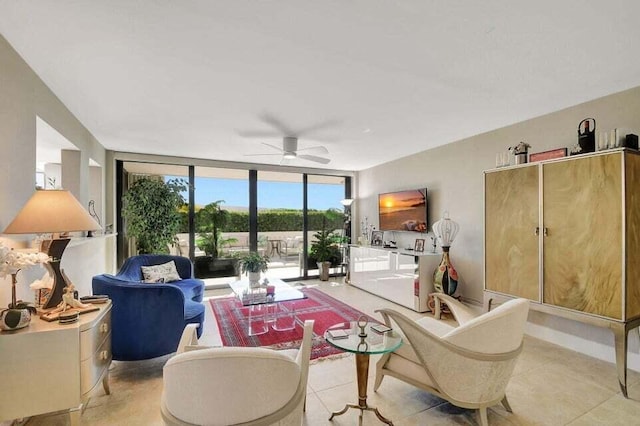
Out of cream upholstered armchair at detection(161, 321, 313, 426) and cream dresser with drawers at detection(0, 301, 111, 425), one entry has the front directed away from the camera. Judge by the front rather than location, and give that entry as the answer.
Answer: the cream upholstered armchair

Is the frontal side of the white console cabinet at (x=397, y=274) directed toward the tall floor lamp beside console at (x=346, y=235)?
no

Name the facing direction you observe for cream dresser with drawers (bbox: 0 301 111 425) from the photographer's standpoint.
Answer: facing to the right of the viewer

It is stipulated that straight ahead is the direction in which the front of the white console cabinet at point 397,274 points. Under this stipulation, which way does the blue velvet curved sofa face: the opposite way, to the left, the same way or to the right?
the opposite way

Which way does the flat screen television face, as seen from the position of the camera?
facing the viewer and to the left of the viewer

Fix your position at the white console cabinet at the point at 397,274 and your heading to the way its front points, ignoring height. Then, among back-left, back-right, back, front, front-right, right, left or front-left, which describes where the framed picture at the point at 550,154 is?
left

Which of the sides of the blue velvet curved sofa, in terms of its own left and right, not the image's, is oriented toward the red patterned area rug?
front

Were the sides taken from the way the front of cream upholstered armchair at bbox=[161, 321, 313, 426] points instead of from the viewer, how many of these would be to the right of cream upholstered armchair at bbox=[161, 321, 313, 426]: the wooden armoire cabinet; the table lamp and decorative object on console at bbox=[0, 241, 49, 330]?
1

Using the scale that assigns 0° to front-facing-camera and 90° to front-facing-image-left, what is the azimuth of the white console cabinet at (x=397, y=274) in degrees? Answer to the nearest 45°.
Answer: approximately 45°

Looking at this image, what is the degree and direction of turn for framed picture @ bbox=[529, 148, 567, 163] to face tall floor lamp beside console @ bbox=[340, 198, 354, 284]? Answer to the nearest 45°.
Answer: approximately 90° to its right

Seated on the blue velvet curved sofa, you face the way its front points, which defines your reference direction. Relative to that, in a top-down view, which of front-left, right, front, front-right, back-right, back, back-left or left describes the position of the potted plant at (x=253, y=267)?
front-left

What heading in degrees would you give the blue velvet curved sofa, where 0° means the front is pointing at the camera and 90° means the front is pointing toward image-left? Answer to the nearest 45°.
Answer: approximately 270°

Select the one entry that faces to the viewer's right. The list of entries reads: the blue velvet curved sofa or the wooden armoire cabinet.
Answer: the blue velvet curved sofa

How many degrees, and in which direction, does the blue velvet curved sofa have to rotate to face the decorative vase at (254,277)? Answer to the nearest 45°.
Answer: approximately 45° to its left

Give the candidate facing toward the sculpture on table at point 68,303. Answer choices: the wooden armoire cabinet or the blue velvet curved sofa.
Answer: the wooden armoire cabinet

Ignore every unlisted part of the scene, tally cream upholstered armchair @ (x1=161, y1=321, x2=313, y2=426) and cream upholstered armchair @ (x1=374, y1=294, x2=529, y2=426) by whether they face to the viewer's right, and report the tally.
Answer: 0

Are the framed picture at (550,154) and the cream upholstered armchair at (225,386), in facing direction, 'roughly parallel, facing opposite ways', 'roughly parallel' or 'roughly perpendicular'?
roughly perpendicular

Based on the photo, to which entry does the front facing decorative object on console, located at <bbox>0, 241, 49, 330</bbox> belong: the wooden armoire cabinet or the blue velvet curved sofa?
the wooden armoire cabinet

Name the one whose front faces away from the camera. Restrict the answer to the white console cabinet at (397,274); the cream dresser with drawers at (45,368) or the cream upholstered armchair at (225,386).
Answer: the cream upholstered armchair

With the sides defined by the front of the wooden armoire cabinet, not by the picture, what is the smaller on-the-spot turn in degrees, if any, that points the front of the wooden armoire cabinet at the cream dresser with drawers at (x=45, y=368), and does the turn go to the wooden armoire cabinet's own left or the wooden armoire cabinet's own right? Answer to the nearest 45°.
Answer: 0° — it already faces it

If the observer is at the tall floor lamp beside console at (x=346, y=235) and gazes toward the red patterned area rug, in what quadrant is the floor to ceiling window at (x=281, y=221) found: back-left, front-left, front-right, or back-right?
front-right

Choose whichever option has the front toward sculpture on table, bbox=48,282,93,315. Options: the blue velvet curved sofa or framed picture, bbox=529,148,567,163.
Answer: the framed picture
